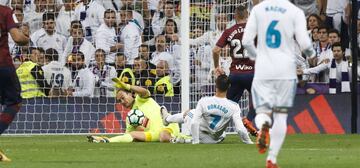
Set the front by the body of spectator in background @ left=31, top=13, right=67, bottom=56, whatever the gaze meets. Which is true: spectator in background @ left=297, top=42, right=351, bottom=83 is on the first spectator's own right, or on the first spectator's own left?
on the first spectator's own left

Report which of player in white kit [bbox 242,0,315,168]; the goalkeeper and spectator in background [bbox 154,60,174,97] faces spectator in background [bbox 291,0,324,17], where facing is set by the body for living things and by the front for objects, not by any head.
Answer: the player in white kit

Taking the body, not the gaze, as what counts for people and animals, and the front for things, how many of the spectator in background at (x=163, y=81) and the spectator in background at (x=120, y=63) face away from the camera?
0

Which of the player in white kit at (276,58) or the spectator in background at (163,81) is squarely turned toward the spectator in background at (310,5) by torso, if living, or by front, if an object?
the player in white kit

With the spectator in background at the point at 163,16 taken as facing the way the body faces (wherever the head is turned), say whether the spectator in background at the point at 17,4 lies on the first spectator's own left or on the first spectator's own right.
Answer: on the first spectator's own right

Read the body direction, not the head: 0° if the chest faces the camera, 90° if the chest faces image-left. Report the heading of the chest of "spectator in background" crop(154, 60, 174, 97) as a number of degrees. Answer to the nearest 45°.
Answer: approximately 0°

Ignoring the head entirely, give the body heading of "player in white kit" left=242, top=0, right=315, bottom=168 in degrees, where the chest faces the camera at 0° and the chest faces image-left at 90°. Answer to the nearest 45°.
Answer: approximately 180°

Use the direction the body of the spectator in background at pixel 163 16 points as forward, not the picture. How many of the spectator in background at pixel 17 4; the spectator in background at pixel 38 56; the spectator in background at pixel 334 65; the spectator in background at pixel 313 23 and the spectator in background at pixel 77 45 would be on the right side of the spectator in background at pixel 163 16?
3

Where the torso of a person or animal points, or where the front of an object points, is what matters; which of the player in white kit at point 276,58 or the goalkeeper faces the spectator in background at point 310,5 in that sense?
the player in white kit
